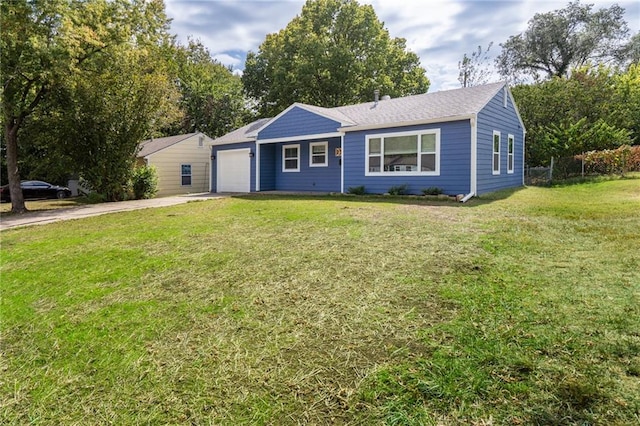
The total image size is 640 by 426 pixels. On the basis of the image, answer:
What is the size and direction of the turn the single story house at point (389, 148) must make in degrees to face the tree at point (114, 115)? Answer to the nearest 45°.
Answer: approximately 45° to its right

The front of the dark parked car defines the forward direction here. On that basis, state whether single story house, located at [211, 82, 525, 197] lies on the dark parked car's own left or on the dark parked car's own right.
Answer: on the dark parked car's own right

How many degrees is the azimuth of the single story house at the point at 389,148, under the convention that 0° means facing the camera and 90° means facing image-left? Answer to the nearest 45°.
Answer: approximately 45°

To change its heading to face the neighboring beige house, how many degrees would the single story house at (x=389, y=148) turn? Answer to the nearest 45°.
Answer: approximately 90° to its right

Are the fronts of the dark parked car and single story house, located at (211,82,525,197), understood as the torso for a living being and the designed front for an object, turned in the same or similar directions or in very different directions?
very different directions

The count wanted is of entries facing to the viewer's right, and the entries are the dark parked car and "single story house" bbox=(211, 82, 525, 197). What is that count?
1
